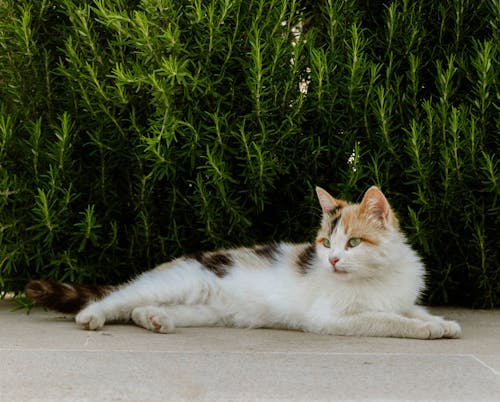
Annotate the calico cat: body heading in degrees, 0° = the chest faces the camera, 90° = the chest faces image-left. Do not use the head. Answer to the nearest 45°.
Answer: approximately 270°
